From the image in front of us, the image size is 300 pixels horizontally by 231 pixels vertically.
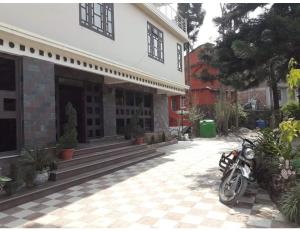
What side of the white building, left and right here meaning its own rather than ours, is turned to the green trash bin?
left

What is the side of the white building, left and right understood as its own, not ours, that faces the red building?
left

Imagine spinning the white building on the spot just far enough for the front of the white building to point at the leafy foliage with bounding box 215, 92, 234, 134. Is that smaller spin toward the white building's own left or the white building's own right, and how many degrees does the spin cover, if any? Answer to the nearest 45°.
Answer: approximately 90° to the white building's own left

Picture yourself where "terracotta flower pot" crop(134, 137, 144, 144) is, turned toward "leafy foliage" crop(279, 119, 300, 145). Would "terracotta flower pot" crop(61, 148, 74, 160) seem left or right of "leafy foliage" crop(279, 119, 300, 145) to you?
right

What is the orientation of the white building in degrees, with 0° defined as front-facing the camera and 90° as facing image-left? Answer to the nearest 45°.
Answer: approximately 315°

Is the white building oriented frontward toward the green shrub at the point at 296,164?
yes

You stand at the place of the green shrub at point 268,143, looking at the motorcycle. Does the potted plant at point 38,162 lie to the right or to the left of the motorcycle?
right

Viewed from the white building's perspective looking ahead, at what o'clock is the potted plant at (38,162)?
The potted plant is roughly at 2 o'clock from the white building.

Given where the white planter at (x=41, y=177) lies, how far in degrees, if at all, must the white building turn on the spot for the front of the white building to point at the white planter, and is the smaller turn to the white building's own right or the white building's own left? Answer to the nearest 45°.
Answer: approximately 45° to the white building's own right

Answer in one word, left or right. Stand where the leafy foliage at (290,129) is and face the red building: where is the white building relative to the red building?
left
